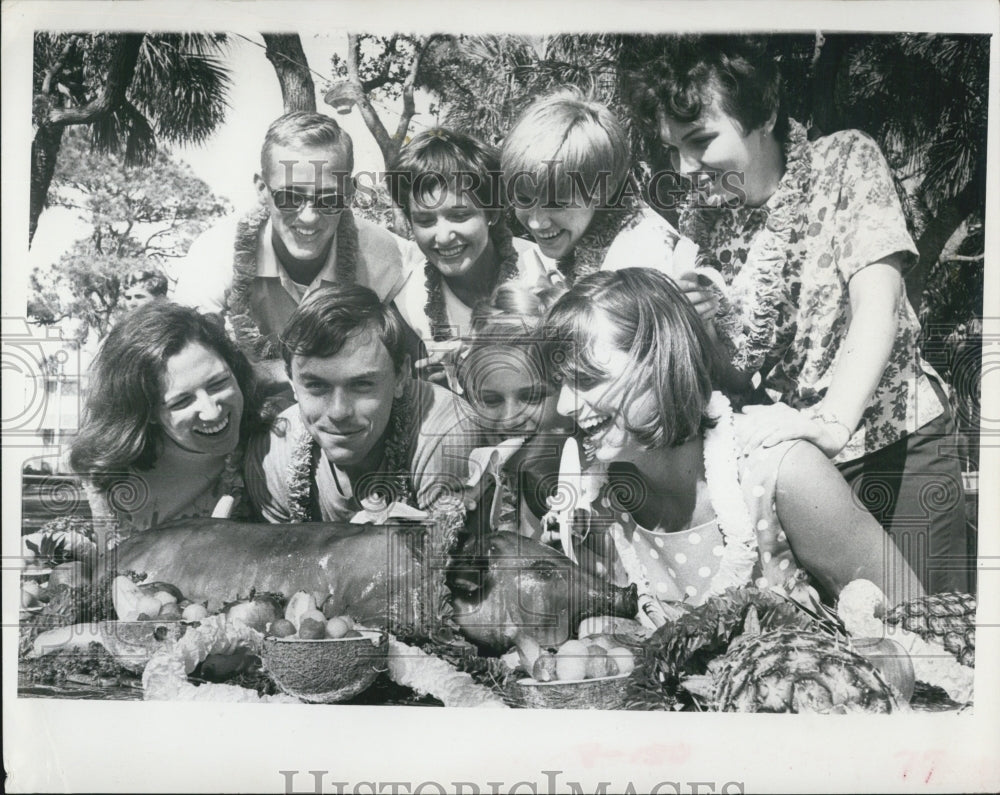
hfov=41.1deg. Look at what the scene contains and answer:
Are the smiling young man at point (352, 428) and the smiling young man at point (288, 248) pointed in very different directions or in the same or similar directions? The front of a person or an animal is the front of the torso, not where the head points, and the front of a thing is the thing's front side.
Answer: same or similar directions

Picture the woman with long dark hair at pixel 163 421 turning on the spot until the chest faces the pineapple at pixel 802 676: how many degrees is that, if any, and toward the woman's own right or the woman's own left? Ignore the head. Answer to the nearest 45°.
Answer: approximately 45° to the woman's own left

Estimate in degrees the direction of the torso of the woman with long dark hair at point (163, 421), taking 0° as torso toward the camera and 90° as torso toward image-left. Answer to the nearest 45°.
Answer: approximately 315°

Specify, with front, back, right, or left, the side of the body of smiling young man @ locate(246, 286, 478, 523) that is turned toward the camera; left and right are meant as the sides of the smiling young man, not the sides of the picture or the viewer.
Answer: front

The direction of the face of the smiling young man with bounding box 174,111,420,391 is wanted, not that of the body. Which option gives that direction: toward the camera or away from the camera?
toward the camera

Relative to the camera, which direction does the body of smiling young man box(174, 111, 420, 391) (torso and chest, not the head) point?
toward the camera

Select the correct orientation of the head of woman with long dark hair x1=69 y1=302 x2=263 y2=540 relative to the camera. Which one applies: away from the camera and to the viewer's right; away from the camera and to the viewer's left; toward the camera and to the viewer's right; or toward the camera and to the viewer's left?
toward the camera and to the viewer's right

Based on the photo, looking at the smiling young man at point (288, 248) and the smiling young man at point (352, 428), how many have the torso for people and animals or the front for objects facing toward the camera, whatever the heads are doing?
2
